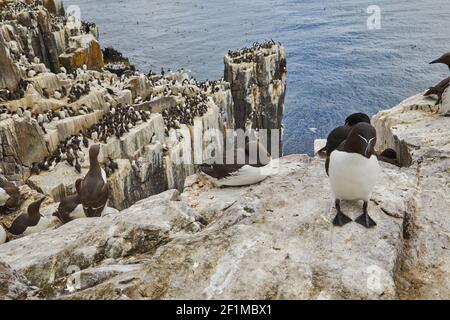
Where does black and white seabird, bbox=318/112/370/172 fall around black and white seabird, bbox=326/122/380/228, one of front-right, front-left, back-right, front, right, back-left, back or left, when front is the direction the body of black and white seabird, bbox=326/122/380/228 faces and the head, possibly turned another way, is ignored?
back

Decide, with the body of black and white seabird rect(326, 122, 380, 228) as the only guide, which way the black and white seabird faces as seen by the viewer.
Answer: toward the camera

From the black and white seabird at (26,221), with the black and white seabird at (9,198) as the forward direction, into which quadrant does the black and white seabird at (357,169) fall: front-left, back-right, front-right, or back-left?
back-right

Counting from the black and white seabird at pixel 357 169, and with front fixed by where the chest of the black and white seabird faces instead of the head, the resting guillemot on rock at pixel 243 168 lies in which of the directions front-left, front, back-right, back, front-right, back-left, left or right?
back-right

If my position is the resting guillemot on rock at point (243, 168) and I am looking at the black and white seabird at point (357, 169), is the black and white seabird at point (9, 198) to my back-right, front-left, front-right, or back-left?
back-right

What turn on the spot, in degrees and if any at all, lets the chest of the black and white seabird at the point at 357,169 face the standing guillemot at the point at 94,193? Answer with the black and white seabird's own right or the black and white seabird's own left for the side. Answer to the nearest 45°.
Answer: approximately 135° to the black and white seabird's own right

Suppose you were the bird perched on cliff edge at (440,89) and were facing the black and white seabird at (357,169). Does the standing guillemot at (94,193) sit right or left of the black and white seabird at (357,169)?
right

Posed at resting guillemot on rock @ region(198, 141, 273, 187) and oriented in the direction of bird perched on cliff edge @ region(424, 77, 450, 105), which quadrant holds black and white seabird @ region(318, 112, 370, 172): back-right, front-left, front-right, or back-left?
front-right

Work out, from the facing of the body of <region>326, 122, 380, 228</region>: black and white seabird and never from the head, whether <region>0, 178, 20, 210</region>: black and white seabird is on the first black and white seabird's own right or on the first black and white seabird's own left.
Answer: on the first black and white seabird's own right

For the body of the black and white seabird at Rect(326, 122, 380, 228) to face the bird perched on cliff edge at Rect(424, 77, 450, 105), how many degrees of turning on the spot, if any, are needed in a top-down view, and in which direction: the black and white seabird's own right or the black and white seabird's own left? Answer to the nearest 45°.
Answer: approximately 180°
